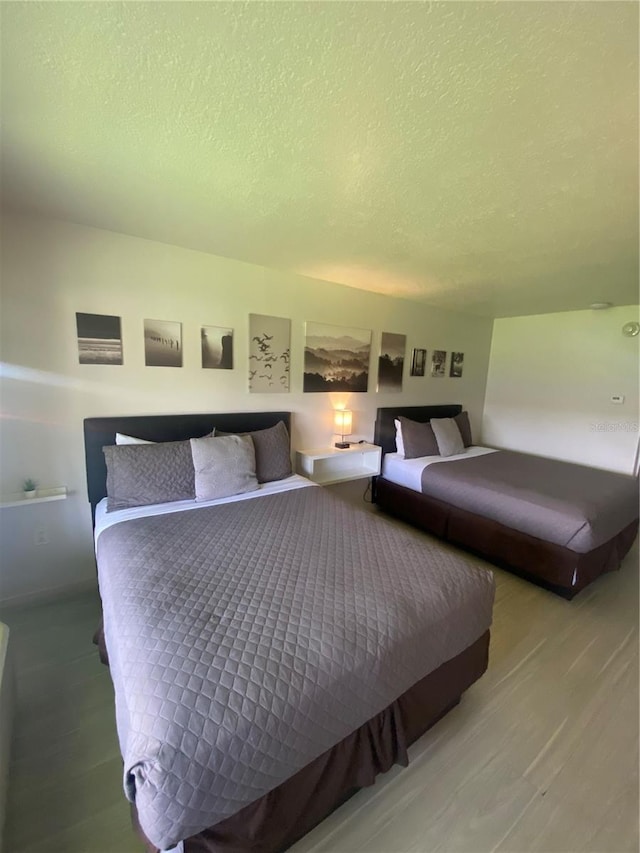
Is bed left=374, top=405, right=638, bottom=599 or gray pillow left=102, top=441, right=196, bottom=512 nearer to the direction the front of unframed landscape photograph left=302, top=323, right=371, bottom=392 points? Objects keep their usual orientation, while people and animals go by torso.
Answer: the bed

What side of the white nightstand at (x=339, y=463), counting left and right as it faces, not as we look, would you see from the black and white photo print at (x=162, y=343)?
right

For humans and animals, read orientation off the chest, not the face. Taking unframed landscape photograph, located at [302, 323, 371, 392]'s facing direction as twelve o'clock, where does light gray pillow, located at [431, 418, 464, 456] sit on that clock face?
The light gray pillow is roughly at 10 o'clock from the unframed landscape photograph.

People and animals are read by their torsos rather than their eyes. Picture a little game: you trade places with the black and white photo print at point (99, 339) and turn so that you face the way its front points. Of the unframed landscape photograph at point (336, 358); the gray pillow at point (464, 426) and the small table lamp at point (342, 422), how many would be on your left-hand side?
3

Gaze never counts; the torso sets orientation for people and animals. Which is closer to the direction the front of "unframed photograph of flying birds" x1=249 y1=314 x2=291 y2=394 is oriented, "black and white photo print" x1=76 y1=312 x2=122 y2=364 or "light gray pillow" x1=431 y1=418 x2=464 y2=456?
the light gray pillow

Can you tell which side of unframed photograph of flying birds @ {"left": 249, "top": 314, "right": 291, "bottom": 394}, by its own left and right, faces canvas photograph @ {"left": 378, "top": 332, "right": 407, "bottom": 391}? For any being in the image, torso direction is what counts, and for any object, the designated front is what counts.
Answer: left

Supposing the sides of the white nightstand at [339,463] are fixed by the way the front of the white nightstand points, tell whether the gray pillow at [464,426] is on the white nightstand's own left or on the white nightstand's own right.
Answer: on the white nightstand's own left

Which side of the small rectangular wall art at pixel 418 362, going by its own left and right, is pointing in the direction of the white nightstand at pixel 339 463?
right

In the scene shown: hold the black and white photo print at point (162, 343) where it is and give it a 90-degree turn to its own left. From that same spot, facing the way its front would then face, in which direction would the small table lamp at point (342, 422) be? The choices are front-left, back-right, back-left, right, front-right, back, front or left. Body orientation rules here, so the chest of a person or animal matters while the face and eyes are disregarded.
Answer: front
